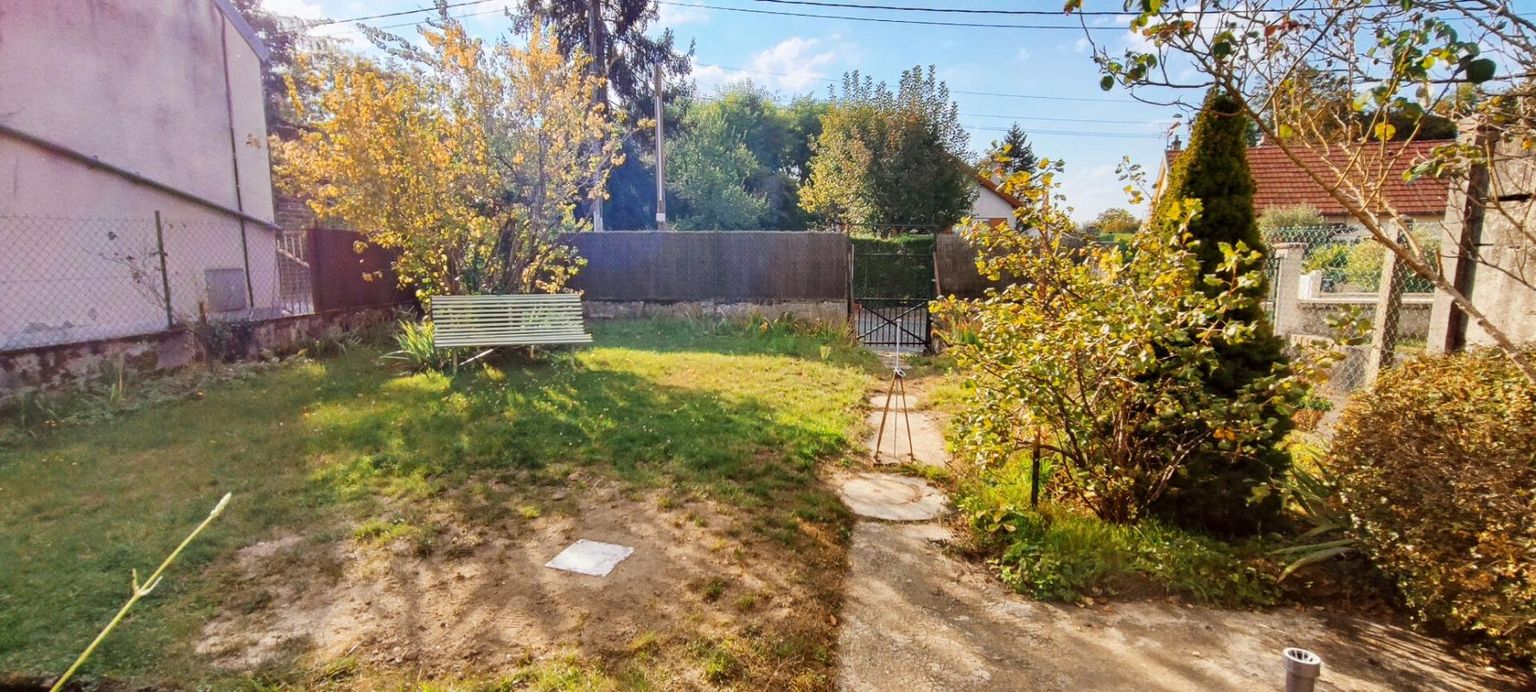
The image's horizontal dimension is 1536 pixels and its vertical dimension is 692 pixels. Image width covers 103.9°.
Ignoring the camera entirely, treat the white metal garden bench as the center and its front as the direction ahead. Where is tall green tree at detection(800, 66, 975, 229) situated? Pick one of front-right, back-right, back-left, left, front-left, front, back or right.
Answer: back-left

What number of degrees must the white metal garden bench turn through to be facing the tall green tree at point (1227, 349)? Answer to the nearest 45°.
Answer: approximately 45° to its left

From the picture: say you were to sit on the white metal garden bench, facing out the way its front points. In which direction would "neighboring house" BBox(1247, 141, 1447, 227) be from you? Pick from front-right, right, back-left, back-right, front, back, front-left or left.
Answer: left

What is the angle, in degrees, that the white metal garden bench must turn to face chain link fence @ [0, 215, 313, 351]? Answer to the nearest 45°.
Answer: approximately 135° to its right

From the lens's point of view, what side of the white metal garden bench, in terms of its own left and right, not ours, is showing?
front

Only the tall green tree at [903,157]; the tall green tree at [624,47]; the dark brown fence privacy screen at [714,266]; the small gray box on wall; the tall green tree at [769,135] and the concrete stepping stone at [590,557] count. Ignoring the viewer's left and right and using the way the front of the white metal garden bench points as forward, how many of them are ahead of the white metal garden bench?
1

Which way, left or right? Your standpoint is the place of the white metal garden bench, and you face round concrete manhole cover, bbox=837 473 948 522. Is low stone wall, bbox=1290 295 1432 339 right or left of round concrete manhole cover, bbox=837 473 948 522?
left

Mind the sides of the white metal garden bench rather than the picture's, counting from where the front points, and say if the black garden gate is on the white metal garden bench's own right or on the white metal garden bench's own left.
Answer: on the white metal garden bench's own left

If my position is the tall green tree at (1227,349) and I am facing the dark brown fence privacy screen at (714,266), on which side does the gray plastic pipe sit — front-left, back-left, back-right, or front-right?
back-left

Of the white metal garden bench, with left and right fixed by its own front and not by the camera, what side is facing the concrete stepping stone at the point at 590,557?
front

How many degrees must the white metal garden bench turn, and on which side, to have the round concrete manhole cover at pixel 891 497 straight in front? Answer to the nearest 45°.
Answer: approximately 45° to its left

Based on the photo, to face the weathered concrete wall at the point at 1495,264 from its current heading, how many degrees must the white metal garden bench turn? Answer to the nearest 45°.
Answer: approximately 45° to its left

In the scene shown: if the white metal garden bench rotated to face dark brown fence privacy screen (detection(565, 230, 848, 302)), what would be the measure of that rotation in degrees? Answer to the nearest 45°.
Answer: approximately 135° to its left

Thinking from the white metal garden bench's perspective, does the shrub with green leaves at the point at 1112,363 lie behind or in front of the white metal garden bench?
in front

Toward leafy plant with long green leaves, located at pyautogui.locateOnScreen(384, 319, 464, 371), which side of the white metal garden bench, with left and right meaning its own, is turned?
right
